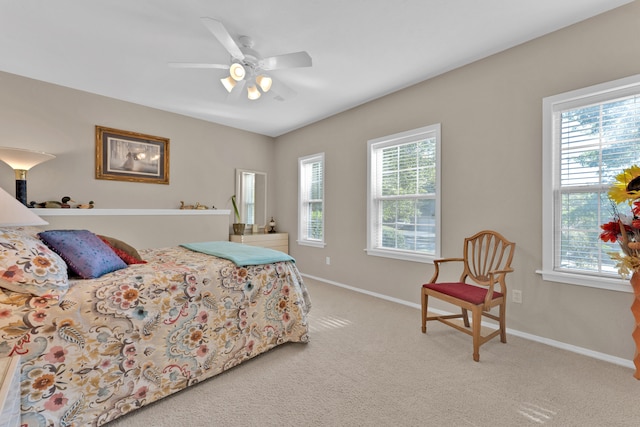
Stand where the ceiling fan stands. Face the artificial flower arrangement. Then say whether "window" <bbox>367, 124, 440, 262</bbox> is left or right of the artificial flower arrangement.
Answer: left

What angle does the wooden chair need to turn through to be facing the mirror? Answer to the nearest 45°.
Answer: approximately 45° to its right

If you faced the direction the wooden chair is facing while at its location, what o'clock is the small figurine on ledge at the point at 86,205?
The small figurine on ledge is roughly at 1 o'clock from the wooden chair.

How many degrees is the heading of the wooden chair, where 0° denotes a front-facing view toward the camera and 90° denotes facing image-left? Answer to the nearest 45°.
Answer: approximately 45°

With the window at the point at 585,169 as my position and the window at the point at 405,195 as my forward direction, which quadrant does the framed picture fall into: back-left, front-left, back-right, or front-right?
front-left

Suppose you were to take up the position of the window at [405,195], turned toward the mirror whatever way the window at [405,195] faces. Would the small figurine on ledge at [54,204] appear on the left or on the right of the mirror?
left

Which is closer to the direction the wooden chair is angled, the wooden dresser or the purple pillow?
the purple pillow

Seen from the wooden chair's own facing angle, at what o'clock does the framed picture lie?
The framed picture is roughly at 1 o'clock from the wooden chair.

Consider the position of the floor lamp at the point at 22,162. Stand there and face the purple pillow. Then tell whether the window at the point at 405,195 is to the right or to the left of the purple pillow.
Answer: left

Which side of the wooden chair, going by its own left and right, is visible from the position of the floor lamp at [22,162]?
front

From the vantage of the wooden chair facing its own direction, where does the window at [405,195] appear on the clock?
The window is roughly at 3 o'clock from the wooden chair.

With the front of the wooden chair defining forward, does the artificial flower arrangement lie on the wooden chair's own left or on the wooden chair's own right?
on the wooden chair's own left

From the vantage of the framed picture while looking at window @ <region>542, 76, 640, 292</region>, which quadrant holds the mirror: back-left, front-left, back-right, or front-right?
front-left

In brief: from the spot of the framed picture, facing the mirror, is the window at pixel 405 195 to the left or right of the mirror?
right

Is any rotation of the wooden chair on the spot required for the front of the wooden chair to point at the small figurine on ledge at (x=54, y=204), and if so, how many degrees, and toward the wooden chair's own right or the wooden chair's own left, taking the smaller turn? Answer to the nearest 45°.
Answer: approximately 45° to the wooden chair's own right

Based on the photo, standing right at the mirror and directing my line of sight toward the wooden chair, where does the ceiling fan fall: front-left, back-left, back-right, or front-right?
front-right

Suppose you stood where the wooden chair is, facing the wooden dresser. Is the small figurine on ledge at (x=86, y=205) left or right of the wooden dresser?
left
